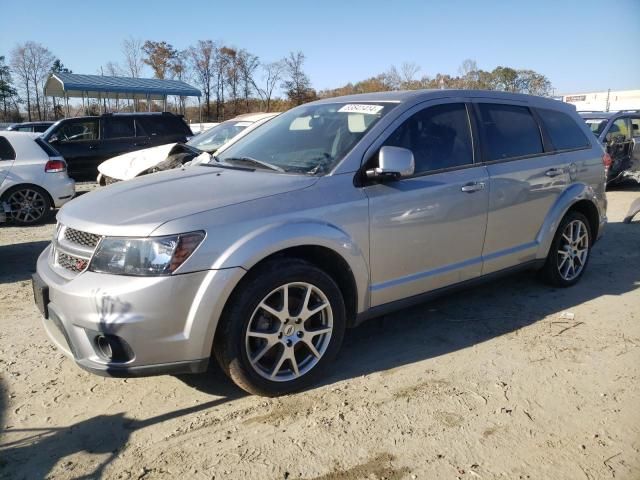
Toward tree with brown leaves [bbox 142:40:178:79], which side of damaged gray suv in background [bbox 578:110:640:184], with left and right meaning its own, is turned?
right

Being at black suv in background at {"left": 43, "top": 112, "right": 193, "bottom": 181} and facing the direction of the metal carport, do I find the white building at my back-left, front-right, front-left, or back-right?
front-right

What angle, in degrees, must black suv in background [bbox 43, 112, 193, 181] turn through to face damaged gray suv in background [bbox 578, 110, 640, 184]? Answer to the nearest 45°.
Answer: approximately 135° to its left

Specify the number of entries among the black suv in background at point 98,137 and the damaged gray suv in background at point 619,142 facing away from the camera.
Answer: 0

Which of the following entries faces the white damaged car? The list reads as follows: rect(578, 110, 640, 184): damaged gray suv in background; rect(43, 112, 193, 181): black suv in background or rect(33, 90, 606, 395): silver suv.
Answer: rect(578, 110, 640, 184): damaged gray suv in background

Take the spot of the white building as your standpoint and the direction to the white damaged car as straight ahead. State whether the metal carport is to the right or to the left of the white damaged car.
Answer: right

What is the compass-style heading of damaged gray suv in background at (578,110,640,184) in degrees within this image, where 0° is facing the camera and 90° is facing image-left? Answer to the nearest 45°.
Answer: approximately 45°

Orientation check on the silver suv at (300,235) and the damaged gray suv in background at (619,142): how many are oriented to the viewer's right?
0

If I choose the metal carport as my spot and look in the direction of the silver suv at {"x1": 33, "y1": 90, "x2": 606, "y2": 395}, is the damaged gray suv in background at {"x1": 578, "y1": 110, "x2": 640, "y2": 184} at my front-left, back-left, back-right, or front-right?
front-left

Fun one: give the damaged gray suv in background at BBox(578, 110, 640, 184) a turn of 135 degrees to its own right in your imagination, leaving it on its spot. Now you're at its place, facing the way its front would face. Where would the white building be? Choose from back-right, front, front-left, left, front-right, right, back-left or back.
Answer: front

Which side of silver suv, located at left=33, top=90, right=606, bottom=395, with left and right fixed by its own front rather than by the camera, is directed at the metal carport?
right

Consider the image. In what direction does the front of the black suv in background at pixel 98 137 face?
to the viewer's left
